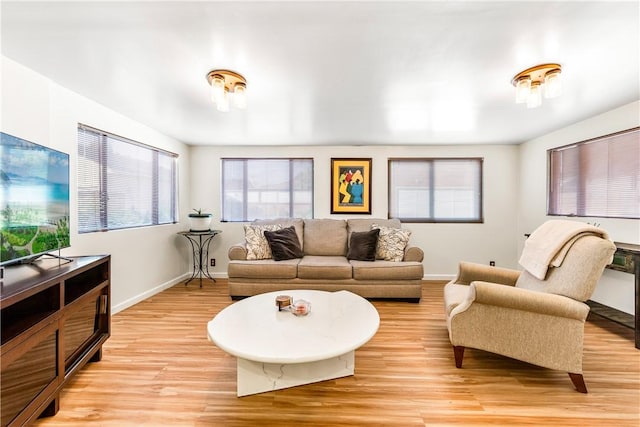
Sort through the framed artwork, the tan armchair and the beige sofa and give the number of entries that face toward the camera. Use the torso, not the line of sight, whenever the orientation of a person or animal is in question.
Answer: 2

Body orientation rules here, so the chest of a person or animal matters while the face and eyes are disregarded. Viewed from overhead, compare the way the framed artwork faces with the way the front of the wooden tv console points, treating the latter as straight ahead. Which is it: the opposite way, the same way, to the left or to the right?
to the right

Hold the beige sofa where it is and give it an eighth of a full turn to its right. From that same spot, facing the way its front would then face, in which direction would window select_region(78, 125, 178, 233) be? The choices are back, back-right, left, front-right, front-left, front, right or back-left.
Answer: front-right

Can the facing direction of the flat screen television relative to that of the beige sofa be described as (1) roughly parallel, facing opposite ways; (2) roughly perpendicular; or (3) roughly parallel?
roughly perpendicular

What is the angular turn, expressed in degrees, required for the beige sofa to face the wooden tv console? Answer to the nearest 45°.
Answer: approximately 45° to its right

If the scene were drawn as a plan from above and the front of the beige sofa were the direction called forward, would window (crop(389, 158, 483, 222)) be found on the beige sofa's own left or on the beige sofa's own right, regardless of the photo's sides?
on the beige sofa's own left

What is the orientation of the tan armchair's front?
to the viewer's left
